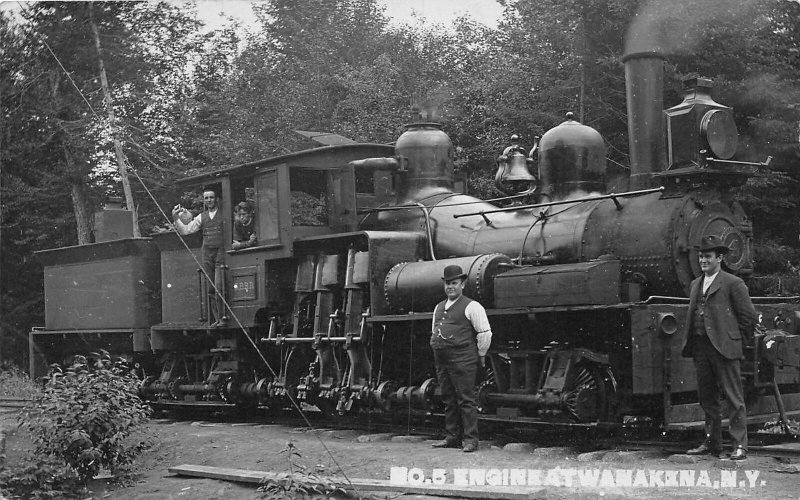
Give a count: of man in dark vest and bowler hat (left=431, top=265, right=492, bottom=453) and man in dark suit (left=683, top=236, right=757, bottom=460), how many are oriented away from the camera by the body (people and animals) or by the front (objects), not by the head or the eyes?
0

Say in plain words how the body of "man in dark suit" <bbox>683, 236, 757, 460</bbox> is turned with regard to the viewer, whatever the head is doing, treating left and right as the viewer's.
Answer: facing the viewer and to the left of the viewer

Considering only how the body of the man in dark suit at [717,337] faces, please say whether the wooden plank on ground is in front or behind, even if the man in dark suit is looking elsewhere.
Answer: in front

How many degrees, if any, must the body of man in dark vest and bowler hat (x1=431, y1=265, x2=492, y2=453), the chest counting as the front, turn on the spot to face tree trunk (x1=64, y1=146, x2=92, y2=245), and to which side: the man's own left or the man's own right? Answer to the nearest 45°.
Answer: approximately 90° to the man's own right

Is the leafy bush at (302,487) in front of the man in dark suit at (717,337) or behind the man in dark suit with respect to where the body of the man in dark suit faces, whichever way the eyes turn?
in front

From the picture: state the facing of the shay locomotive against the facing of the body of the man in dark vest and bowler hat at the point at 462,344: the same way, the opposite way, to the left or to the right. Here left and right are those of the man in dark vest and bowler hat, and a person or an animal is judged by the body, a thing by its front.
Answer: to the left

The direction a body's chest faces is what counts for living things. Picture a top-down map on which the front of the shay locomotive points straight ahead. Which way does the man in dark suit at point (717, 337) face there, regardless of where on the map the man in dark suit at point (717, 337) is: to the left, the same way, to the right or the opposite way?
to the right

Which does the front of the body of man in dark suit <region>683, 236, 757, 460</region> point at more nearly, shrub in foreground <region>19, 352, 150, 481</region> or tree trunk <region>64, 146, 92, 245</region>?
the shrub in foreground

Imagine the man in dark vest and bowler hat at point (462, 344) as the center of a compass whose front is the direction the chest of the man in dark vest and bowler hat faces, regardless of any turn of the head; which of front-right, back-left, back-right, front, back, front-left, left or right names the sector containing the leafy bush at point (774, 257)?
back

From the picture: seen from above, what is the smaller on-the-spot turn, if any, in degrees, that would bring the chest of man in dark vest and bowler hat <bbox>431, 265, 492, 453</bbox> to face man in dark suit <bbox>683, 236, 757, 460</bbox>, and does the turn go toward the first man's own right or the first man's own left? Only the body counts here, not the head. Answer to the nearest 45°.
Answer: approximately 90° to the first man's own left

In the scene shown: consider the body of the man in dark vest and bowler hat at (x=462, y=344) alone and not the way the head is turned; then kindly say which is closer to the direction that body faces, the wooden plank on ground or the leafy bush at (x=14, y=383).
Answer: the wooden plank on ground

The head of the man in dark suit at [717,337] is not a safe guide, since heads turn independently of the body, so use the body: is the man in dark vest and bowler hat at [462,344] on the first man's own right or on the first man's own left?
on the first man's own right

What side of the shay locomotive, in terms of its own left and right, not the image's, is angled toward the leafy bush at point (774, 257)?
left

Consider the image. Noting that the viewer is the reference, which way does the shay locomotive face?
facing the viewer and to the right of the viewer

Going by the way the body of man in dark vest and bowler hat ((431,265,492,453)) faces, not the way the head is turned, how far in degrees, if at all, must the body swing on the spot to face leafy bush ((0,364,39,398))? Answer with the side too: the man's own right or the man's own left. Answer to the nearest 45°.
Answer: approximately 90° to the man's own right

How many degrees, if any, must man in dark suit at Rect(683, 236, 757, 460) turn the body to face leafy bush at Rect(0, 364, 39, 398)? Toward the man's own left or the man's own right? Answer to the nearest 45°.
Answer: approximately 90° to the man's own right

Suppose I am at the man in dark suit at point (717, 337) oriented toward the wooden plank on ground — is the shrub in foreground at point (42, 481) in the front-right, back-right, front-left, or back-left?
front-right

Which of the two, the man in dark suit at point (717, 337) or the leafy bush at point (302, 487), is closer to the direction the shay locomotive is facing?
the man in dark suit
